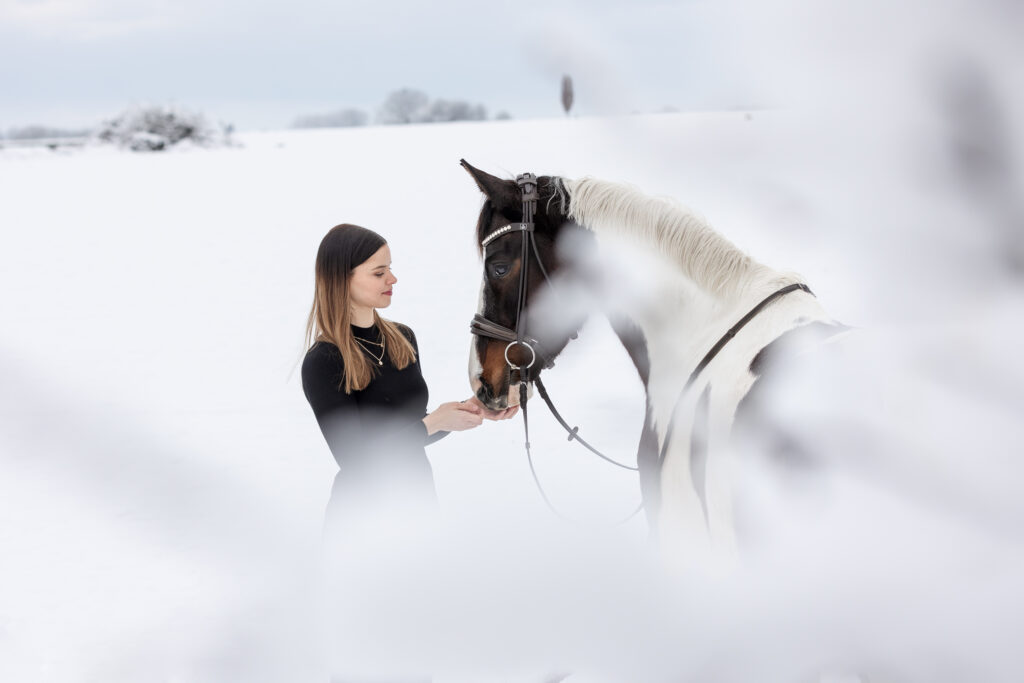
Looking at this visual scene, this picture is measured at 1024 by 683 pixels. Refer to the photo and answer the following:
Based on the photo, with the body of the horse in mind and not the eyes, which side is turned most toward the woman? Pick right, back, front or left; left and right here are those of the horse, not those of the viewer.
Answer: front

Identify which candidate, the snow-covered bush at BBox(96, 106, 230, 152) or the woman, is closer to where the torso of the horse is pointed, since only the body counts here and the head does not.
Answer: the woman

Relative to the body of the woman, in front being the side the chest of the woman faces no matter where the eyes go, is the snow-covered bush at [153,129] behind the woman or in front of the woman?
behind

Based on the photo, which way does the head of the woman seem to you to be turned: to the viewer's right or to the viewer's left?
to the viewer's right

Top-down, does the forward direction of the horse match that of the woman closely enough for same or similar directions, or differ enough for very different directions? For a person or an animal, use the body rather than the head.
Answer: very different directions

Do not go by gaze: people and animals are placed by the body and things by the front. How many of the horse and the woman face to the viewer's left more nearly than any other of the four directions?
1

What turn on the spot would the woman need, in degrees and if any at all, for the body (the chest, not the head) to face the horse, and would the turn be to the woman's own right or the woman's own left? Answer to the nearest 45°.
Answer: approximately 45° to the woman's own left

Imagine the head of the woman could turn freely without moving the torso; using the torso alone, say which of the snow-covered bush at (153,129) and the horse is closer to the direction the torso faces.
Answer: the horse

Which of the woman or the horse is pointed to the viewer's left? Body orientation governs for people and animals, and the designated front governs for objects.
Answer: the horse

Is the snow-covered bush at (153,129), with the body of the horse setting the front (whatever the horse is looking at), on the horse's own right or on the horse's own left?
on the horse's own right

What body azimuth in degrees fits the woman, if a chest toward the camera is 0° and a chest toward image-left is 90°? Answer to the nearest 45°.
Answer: approximately 315°

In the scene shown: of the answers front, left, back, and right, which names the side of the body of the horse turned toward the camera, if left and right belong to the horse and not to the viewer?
left
